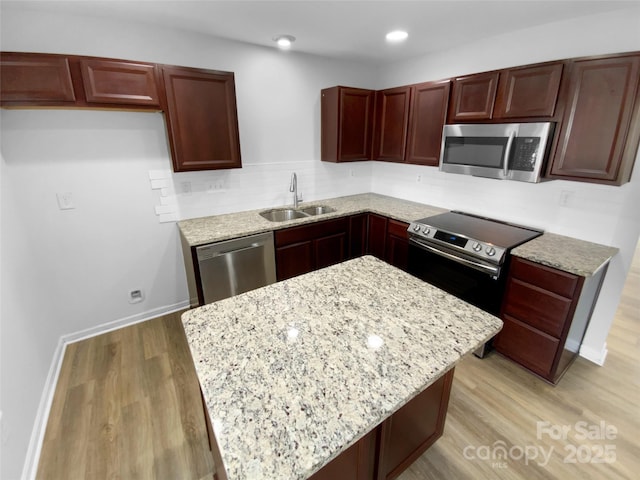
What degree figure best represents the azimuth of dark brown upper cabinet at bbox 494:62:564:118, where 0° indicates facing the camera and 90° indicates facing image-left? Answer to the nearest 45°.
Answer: approximately 45°

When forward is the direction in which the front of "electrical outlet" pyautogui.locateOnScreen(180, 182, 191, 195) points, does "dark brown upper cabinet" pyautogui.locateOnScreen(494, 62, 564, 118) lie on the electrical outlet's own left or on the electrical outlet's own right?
on the electrical outlet's own left

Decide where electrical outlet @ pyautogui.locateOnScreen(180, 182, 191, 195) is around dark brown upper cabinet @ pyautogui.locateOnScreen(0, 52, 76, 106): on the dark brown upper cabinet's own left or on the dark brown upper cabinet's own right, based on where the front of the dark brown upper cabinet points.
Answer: on the dark brown upper cabinet's own left

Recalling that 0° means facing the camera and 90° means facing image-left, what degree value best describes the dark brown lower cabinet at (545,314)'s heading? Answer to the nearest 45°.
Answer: approximately 45°

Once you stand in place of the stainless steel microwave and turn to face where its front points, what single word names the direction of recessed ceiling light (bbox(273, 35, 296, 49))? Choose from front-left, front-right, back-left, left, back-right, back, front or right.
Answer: front-right

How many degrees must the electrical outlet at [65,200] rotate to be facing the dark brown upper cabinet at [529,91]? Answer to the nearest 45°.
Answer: approximately 45° to its left

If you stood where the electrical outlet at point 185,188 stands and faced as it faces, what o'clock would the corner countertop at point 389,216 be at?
The corner countertop is roughly at 10 o'clock from the electrical outlet.
